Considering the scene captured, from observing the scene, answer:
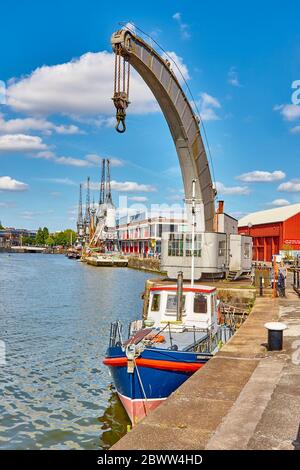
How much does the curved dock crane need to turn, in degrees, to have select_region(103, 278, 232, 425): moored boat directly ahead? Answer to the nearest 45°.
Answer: approximately 45° to its left

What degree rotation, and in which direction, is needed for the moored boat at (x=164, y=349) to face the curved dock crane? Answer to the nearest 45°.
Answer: approximately 135° to its right

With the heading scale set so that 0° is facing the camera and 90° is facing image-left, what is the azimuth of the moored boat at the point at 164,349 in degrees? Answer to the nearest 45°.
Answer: approximately 45°

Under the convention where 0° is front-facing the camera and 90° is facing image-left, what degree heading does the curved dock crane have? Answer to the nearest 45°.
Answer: approximately 45°
